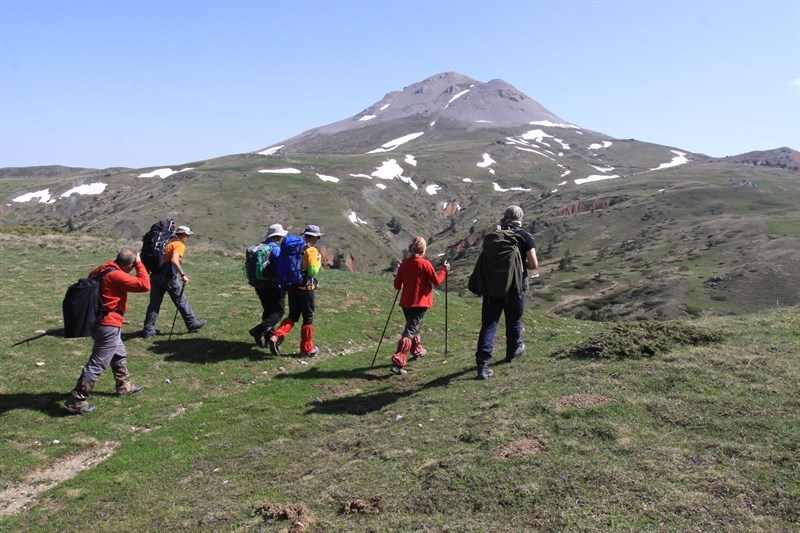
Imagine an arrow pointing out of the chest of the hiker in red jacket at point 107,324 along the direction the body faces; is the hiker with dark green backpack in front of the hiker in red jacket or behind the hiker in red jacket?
in front

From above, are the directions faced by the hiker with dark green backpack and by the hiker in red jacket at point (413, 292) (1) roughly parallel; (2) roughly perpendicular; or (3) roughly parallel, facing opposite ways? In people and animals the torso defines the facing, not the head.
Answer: roughly parallel

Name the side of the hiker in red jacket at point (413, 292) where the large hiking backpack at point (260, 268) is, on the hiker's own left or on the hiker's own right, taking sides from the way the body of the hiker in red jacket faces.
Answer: on the hiker's own left

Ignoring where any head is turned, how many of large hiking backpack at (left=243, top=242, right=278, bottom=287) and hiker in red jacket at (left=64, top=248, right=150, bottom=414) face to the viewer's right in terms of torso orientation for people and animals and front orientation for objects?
1

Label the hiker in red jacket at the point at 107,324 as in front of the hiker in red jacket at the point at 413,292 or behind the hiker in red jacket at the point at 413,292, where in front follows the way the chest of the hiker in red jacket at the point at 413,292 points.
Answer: behind

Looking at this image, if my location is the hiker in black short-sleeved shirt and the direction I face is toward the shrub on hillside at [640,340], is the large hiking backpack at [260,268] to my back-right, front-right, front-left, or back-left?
back-left

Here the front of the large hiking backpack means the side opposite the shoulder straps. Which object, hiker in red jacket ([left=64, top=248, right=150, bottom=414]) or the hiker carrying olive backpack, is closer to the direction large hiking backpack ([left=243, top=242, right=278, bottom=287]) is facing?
the hiker in red jacket

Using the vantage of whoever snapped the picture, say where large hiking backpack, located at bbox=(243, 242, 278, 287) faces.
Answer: facing the viewer and to the left of the viewer

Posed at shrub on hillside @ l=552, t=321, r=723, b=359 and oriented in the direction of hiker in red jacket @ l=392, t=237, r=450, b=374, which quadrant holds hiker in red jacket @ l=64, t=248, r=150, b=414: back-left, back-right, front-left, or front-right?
front-left

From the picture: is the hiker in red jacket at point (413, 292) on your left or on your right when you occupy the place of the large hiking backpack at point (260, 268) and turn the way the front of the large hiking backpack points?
on your left

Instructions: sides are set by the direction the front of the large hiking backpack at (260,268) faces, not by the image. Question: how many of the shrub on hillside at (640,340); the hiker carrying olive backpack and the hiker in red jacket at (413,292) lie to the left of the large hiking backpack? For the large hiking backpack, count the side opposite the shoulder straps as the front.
3

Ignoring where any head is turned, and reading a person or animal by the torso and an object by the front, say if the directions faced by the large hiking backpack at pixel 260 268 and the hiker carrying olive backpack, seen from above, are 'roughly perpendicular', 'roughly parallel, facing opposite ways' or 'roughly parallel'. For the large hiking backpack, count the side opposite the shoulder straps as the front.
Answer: roughly parallel, facing opposite ways

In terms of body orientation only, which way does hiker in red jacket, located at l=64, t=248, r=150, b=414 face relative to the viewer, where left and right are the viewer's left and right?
facing to the right of the viewer

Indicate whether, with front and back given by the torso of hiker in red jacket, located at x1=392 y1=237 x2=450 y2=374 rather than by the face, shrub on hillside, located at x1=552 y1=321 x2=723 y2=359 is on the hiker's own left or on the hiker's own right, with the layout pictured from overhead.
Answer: on the hiker's own right
